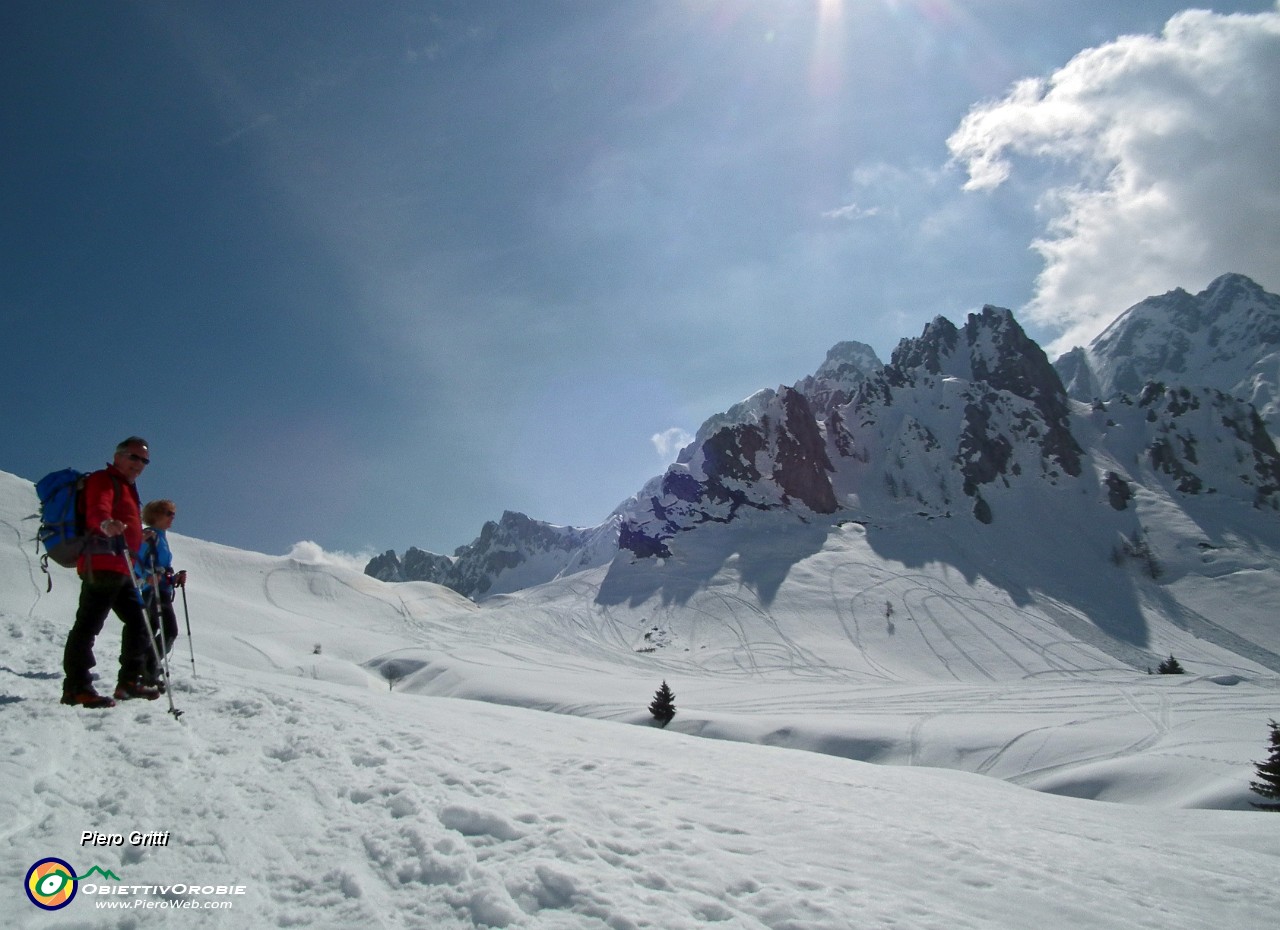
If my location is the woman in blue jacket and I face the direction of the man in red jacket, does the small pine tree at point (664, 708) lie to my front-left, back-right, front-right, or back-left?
back-left

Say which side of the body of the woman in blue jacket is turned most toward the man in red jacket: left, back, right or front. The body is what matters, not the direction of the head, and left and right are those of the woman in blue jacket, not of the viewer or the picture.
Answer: right

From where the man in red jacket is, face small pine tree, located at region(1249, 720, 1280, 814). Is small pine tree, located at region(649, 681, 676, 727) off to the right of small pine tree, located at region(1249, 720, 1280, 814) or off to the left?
left

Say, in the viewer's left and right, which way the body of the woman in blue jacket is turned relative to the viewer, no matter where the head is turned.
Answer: facing to the right of the viewer
